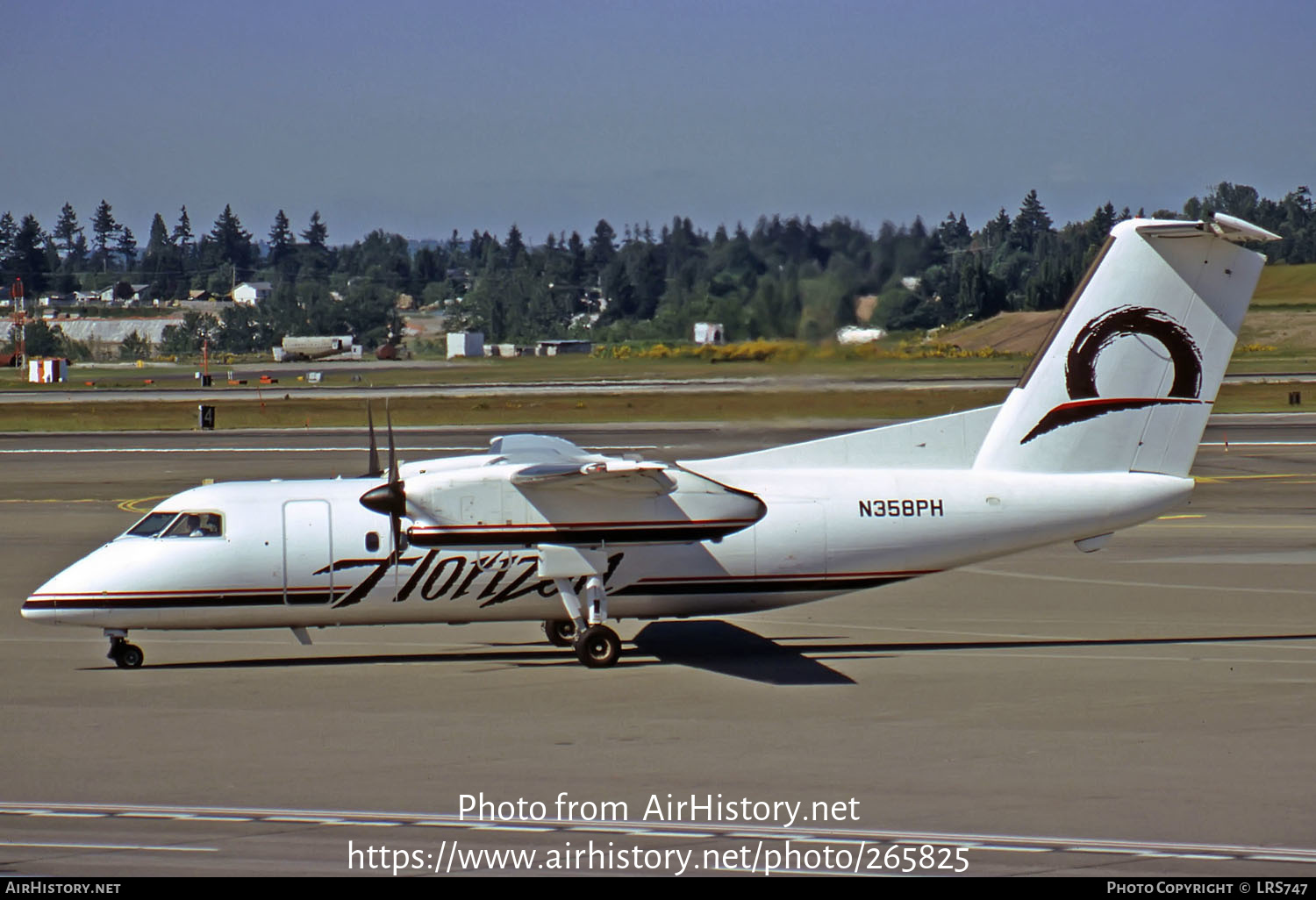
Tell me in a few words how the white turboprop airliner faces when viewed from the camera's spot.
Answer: facing to the left of the viewer
